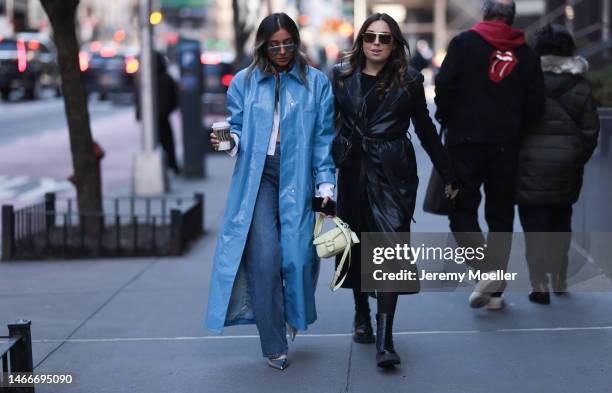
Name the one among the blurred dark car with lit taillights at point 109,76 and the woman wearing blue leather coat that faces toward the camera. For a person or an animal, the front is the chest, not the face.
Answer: the woman wearing blue leather coat

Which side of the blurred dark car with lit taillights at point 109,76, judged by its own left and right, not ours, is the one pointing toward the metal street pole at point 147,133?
back

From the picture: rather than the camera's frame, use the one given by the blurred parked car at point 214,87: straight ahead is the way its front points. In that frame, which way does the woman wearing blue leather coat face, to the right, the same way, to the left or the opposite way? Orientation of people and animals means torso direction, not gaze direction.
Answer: the opposite way

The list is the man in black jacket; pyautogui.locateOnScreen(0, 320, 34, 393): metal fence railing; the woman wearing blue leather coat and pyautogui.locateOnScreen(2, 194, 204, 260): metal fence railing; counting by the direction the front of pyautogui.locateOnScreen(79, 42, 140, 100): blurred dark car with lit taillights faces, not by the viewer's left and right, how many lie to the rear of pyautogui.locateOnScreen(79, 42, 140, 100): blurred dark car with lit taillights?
4

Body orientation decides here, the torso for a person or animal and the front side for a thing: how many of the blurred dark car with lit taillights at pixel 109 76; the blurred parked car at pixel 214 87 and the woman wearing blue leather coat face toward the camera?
1

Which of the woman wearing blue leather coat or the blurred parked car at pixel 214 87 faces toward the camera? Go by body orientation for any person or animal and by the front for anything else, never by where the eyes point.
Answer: the woman wearing blue leather coat

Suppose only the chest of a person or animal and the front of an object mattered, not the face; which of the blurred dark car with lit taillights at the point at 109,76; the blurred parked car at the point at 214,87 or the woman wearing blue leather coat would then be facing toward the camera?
the woman wearing blue leather coat

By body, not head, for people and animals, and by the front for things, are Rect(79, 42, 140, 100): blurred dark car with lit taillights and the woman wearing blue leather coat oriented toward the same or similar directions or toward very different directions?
very different directions

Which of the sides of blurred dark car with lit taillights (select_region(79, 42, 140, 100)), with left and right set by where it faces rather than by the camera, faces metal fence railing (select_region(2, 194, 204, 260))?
back

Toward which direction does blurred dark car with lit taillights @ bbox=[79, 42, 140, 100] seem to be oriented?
away from the camera

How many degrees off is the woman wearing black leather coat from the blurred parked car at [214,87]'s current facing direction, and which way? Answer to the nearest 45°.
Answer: approximately 180°

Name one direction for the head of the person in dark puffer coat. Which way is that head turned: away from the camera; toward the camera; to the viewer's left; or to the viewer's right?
away from the camera

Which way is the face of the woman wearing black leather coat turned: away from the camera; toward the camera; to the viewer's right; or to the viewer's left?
toward the camera

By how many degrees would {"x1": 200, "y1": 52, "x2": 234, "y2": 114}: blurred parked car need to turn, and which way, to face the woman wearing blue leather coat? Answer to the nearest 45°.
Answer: approximately 180°

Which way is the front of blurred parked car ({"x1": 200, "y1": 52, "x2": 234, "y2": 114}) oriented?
away from the camera

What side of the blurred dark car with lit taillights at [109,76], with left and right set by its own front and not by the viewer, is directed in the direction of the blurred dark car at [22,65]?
left

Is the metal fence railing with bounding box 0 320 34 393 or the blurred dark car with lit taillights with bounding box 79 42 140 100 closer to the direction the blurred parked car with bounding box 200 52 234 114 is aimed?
the blurred dark car with lit taillights

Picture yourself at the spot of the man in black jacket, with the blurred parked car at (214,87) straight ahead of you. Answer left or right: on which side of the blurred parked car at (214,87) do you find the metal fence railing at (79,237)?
left

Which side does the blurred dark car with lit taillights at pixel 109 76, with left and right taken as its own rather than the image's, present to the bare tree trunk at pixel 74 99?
back
